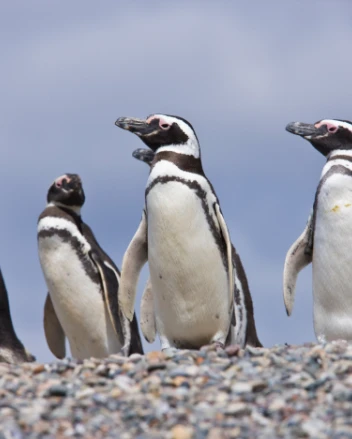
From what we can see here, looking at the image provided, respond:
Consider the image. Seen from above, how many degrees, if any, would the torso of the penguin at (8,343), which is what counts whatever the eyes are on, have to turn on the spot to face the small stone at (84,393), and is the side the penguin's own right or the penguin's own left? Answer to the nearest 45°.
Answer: approximately 90° to the penguin's own left

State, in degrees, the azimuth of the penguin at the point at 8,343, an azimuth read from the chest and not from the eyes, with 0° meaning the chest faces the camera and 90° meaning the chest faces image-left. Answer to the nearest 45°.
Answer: approximately 90°

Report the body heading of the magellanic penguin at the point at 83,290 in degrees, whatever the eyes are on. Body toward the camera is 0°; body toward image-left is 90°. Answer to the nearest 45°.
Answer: approximately 45°

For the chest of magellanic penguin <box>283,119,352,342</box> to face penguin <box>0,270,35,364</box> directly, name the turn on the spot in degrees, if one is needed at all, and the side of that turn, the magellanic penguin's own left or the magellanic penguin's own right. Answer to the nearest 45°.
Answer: approximately 45° to the magellanic penguin's own right

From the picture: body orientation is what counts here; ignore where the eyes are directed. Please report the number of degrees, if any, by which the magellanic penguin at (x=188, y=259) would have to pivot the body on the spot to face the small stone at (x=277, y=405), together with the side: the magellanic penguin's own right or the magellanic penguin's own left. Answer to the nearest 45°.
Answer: approximately 45° to the magellanic penguin's own left

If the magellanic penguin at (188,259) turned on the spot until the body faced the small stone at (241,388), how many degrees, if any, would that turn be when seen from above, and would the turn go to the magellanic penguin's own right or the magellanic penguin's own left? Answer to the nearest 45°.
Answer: approximately 45° to the magellanic penguin's own left

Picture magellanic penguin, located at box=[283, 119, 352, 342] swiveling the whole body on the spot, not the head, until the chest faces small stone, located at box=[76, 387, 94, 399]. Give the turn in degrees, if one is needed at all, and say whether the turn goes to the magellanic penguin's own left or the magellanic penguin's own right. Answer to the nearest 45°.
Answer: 0° — it already faces it

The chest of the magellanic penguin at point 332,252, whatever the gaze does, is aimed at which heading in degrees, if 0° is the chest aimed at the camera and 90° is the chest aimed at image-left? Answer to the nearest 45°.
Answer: approximately 45°
